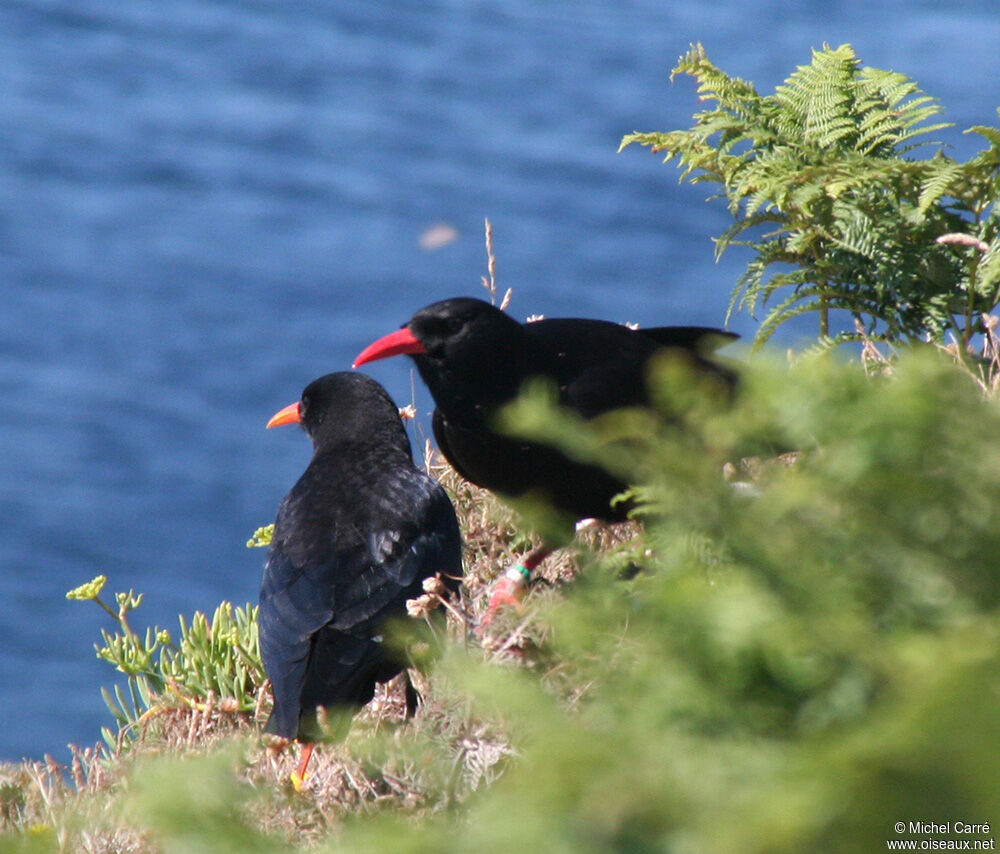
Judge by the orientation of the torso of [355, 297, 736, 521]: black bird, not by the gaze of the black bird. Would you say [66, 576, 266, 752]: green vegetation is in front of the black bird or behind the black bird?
in front

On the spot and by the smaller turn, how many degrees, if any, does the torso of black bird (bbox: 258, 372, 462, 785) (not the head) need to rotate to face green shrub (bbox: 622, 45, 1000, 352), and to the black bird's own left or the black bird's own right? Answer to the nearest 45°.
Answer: approximately 90° to the black bird's own right

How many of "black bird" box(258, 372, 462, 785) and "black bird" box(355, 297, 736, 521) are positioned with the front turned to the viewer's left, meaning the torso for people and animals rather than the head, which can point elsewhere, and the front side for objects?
1

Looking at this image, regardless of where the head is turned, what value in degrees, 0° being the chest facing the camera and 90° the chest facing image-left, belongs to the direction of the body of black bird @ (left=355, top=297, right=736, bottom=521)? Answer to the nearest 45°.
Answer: approximately 90°

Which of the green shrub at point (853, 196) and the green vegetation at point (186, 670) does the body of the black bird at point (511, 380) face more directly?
the green vegetation

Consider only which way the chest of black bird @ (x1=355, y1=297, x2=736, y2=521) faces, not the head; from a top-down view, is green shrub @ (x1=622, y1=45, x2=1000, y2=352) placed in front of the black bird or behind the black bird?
behind

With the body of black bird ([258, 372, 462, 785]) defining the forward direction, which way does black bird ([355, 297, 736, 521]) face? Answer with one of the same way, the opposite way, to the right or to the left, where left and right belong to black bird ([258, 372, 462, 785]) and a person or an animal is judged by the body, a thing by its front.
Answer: to the left

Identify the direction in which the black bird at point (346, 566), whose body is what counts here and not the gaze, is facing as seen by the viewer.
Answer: away from the camera
